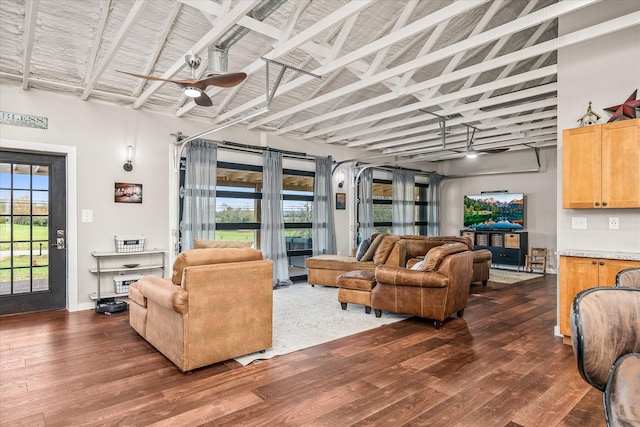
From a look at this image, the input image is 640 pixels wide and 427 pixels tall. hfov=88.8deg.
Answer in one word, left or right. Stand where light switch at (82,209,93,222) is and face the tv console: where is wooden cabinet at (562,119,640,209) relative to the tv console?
right

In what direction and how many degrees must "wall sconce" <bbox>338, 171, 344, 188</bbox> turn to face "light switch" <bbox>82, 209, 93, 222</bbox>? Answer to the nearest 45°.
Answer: approximately 90° to its right

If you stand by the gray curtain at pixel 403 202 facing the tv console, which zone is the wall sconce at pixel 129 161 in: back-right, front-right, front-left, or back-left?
back-right

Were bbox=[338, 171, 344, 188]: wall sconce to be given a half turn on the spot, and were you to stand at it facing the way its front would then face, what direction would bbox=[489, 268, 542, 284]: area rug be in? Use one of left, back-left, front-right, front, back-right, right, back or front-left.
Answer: back-right

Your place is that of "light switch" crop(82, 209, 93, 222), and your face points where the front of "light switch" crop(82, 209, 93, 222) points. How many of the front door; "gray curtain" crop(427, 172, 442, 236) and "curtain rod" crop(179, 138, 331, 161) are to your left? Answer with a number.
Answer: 2

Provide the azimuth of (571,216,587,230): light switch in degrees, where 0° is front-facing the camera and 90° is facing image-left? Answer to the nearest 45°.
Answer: approximately 0°

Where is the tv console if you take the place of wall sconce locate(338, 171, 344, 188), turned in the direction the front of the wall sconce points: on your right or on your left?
on your left

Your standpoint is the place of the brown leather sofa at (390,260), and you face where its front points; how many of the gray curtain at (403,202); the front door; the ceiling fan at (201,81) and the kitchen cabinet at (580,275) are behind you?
1
